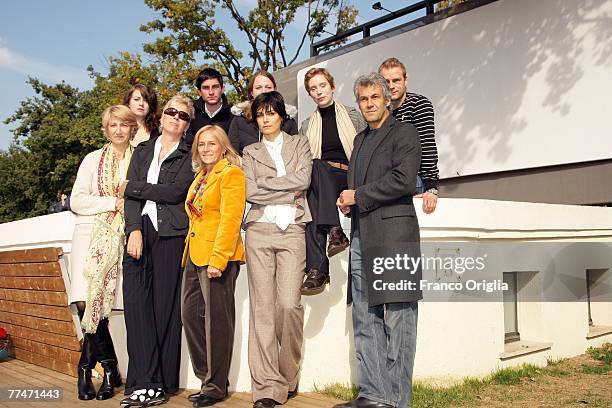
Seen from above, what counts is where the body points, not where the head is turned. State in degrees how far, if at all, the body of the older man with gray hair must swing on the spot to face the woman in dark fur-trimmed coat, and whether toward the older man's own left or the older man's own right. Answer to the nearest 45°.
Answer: approximately 90° to the older man's own right

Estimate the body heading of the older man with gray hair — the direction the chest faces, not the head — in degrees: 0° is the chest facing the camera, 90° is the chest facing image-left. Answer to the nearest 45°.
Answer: approximately 45°

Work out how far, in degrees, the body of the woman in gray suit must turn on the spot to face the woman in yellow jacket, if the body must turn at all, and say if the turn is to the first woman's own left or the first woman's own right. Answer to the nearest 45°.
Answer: approximately 90° to the first woman's own right

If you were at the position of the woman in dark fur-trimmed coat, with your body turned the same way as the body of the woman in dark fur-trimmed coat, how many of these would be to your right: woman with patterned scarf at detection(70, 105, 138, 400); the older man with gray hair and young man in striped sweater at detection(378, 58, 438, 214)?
1

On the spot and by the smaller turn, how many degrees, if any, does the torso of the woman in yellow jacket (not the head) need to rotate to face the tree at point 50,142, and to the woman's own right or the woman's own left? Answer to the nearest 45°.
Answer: approximately 135° to the woman's own right

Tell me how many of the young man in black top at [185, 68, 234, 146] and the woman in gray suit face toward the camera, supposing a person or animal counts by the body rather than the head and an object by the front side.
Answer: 2

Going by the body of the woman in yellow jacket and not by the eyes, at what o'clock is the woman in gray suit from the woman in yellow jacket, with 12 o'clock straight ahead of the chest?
The woman in gray suit is roughly at 8 o'clock from the woman in yellow jacket.

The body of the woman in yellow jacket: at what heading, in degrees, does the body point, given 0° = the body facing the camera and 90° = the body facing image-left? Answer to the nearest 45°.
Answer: approximately 45°

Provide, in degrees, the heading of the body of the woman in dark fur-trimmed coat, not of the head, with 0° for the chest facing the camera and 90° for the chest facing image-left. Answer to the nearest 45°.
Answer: approximately 0°

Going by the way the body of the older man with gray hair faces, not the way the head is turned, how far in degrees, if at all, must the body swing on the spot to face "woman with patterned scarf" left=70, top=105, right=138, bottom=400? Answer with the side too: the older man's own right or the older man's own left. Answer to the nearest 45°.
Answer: approximately 45° to the older man's own right

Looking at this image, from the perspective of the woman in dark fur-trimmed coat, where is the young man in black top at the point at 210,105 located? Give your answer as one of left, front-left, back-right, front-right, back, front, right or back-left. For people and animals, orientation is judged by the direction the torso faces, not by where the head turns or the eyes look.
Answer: back-right
